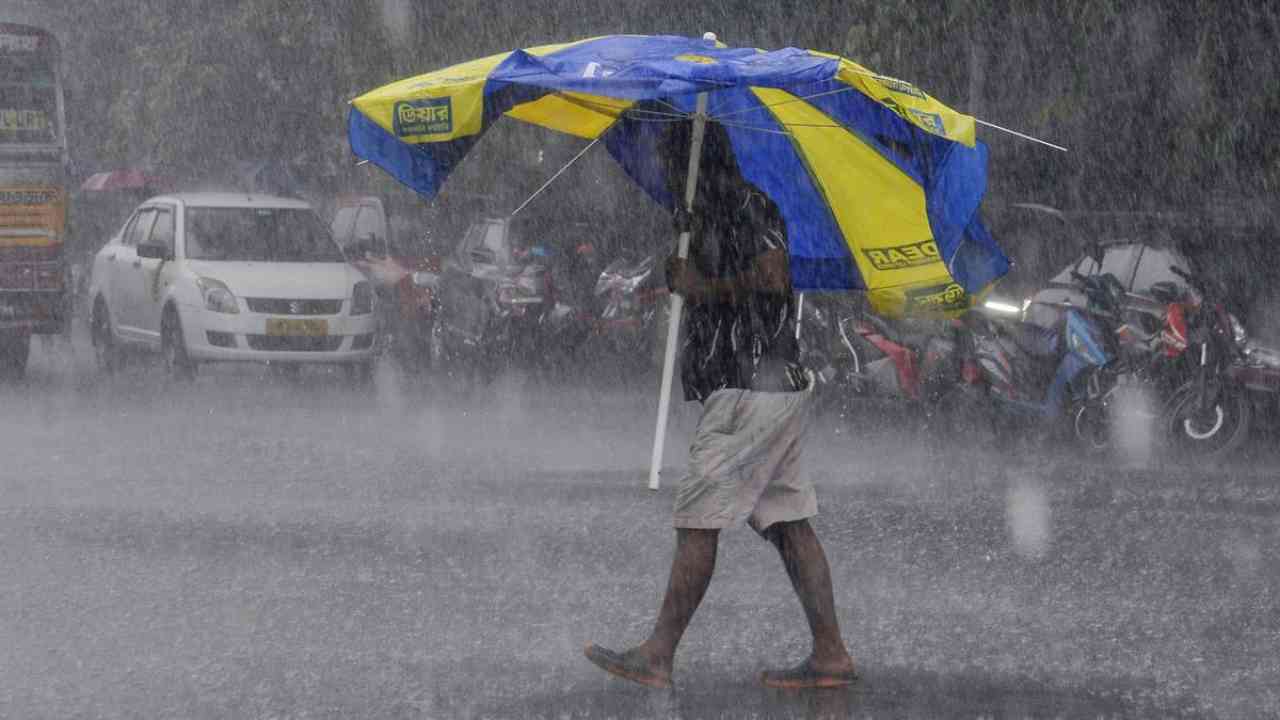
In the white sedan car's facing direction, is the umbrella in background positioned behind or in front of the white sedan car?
behind

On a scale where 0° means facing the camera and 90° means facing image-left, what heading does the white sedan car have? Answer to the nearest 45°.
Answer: approximately 315°

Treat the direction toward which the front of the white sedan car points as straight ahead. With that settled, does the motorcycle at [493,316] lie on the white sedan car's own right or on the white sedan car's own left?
on the white sedan car's own left

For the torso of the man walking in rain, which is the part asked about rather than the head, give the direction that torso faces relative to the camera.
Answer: to the viewer's left

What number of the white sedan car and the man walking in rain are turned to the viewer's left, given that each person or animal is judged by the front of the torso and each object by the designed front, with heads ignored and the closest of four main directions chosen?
1
